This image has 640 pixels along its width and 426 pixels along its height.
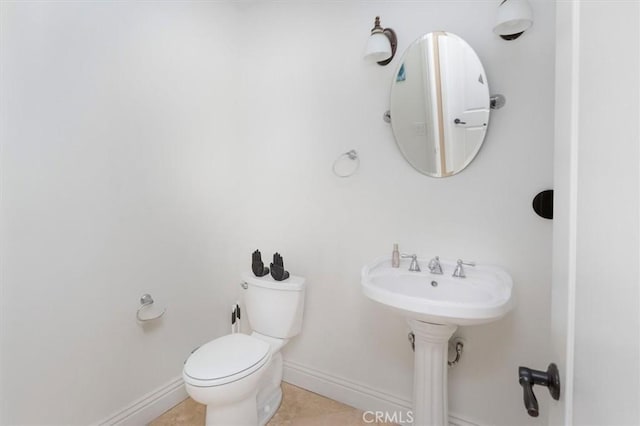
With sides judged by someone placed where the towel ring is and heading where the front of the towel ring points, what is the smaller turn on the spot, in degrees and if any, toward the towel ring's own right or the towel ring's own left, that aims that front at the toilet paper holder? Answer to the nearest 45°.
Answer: approximately 45° to the towel ring's own right

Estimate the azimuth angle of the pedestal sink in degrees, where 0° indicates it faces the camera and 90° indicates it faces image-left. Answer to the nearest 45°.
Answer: approximately 45°

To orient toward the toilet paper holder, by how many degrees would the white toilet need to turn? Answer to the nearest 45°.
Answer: approximately 90° to its right

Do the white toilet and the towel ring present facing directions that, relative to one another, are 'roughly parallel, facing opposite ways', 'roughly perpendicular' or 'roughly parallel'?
roughly parallel

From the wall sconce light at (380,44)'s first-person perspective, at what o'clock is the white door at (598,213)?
The white door is roughly at 10 o'clock from the wall sconce light.

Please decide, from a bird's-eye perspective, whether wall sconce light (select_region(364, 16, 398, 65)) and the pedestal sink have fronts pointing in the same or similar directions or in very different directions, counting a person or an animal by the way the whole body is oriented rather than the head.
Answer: same or similar directions

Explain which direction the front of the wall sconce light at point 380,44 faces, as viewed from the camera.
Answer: facing the viewer and to the left of the viewer

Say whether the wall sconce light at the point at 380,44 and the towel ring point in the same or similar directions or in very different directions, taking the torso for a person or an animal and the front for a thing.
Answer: same or similar directions

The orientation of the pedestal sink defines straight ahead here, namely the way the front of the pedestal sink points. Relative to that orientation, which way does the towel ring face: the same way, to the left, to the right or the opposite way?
the same way

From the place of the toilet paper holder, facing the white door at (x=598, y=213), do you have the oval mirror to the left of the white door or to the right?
left

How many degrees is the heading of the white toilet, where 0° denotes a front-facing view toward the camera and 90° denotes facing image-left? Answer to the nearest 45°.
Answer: approximately 45°
